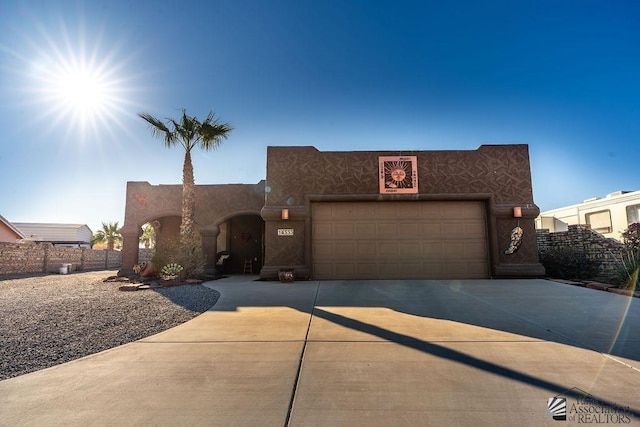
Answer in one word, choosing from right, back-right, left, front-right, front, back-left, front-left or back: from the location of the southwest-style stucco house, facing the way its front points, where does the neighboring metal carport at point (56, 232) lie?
back-right

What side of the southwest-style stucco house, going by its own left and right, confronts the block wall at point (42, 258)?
right

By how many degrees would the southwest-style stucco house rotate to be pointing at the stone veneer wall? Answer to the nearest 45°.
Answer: approximately 90° to its left

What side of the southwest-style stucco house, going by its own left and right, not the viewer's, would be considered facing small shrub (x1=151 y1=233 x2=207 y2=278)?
right

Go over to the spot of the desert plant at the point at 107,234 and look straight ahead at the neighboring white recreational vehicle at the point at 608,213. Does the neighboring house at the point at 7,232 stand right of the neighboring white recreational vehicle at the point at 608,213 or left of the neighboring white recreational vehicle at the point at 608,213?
right

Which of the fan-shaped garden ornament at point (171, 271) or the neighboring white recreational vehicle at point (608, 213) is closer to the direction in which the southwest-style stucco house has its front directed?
the fan-shaped garden ornament

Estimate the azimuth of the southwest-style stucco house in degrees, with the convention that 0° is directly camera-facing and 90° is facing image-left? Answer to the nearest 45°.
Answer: approximately 0°

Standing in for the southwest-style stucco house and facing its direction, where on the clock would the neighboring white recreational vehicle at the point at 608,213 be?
The neighboring white recreational vehicle is roughly at 8 o'clock from the southwest-style stucco house.

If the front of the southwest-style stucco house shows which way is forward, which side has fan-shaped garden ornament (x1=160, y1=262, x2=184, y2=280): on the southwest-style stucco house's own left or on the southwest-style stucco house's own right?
on the southwest-style stucco house's own right
